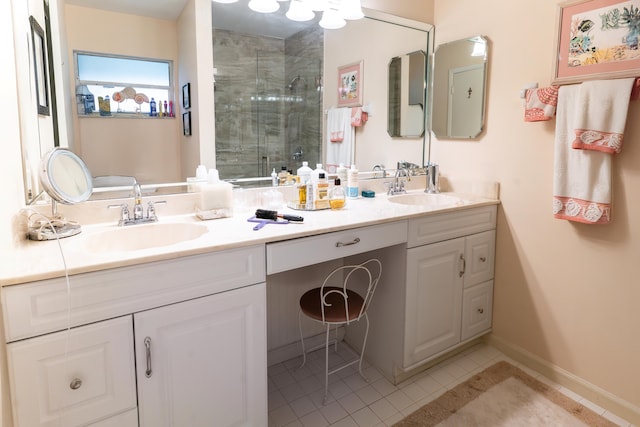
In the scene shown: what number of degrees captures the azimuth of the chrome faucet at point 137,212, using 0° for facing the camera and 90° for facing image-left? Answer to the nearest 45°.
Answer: approximately 0°

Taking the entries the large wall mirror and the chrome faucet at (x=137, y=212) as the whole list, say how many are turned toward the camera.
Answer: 2

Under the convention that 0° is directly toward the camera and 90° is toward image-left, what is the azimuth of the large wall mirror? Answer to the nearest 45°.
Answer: approximately 0°

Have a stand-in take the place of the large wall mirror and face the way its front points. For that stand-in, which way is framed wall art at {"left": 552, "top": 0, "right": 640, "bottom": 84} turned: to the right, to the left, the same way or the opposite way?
to the right

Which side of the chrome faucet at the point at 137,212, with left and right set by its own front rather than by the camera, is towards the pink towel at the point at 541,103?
left

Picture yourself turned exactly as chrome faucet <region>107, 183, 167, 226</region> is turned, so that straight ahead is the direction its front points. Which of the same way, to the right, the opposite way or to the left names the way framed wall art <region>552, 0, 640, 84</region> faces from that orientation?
to the right
